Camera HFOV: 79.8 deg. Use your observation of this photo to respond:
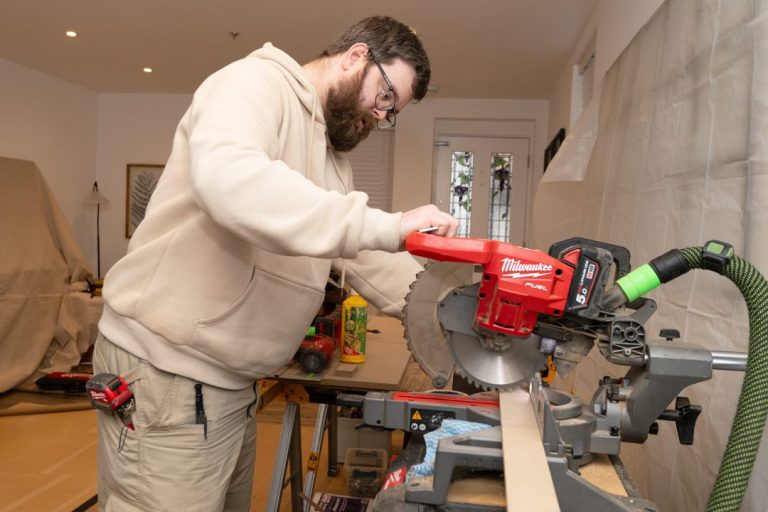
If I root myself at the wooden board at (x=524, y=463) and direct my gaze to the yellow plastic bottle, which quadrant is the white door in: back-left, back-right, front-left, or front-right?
front-right

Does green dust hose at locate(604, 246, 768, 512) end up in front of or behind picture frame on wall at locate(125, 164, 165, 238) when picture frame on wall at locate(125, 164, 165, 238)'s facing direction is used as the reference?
in front

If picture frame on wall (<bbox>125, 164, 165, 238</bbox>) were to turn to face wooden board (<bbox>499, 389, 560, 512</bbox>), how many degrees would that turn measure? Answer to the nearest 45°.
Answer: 0° — it already faces it

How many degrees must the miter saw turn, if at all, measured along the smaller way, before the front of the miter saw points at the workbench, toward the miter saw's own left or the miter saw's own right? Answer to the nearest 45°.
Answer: approximately 45° to the miter saw's own right

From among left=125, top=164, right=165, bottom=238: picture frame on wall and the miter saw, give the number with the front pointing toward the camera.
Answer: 1

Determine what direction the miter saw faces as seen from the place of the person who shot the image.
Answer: facing to the left of the viewer

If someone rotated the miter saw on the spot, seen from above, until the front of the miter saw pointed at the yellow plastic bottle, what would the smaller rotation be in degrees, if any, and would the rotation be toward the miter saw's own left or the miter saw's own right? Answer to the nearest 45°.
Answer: approximately 45° to the miter saw's own right

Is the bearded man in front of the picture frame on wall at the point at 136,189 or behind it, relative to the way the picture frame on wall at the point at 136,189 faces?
in front

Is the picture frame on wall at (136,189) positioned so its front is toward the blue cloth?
yes

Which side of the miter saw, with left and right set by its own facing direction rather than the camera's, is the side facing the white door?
right

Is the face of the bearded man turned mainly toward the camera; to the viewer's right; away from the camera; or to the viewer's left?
to the viewer's right

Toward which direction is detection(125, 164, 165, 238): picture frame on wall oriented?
toward the camera

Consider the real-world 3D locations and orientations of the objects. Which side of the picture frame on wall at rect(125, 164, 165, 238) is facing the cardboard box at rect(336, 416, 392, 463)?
front

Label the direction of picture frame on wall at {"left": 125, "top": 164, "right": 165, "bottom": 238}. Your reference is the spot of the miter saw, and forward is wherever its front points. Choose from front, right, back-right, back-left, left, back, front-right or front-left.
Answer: front-right
